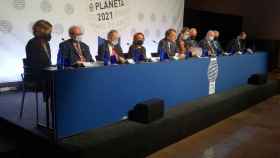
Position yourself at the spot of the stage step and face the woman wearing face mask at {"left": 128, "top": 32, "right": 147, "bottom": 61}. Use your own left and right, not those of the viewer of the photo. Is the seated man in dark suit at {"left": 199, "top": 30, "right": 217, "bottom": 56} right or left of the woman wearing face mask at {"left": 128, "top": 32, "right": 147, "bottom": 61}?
right

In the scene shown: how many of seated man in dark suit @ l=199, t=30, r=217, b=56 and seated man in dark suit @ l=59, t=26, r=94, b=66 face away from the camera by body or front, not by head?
0

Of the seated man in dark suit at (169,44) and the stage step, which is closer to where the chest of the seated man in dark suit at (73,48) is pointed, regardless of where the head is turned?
the stage step

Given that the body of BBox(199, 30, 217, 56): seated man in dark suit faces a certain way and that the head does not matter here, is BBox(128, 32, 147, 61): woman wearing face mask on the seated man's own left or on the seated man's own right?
on the seated man's own right

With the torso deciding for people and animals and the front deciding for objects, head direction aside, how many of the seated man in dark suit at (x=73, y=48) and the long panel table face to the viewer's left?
0

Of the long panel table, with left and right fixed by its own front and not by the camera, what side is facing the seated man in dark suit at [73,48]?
right

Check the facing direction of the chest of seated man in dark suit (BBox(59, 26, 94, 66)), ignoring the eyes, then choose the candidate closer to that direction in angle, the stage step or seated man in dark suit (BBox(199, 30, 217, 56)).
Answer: the stage step
